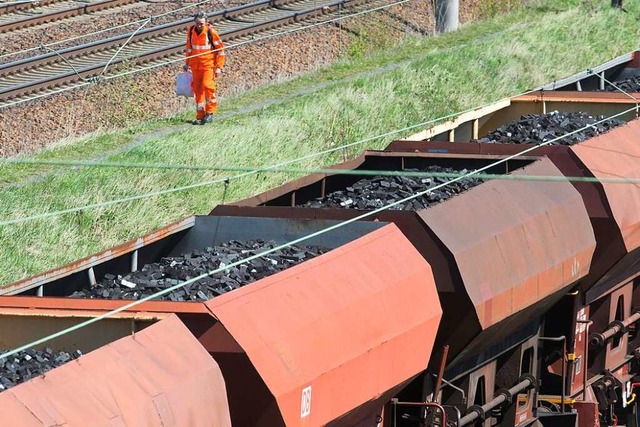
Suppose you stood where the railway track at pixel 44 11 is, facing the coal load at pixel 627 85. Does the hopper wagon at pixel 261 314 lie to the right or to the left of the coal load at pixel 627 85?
right

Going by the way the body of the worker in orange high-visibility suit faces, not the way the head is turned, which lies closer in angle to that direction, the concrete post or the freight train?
the freight train

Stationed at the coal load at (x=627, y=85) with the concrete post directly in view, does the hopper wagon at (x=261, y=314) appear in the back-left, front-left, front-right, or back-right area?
back-left

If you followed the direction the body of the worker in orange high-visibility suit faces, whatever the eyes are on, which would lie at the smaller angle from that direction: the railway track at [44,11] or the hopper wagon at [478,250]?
the hopper wagon

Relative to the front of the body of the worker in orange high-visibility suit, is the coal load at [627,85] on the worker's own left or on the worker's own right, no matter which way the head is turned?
on the worker's own left

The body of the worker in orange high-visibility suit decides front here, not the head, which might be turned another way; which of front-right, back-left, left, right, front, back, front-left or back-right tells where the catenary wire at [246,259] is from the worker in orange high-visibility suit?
front-left

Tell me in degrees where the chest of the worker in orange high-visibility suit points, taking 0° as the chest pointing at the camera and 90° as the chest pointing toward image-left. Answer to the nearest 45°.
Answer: approximately 45°

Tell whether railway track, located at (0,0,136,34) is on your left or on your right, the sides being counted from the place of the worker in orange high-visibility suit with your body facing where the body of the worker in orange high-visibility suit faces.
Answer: on your right

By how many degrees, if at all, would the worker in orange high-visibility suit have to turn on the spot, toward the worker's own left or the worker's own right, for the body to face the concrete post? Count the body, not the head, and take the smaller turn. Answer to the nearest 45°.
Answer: approximately 180°

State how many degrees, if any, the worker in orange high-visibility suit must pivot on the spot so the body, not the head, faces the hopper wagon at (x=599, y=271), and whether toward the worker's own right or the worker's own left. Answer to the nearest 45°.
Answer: approximately 90° to the worker's own left

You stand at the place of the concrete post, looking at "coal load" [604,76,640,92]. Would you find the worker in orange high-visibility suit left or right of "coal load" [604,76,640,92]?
right
